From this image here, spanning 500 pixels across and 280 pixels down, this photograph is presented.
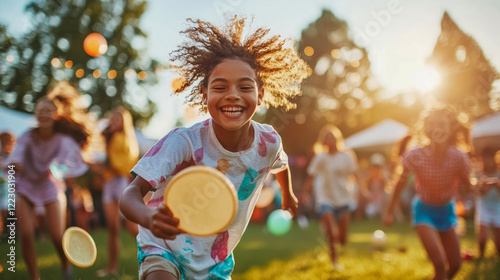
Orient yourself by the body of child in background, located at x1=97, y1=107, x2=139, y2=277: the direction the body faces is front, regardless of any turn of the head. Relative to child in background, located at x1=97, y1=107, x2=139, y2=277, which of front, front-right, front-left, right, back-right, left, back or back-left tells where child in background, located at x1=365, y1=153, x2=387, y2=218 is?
back

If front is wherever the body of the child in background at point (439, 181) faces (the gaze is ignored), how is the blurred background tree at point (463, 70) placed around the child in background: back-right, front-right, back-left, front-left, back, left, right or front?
back

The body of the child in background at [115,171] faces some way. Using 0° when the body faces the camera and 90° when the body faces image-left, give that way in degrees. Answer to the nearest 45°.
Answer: approximately 45°

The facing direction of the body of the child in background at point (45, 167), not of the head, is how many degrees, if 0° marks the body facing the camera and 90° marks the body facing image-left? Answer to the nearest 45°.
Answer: approximately 0°

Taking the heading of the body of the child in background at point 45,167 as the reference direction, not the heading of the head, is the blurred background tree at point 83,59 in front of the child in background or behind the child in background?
behind

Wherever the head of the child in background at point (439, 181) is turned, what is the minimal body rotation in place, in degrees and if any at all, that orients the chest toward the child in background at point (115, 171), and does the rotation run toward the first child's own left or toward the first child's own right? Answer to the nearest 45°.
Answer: approximately 90° to the first child's own right

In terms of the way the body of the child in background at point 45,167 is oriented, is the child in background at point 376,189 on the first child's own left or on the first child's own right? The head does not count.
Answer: on the first child's own left

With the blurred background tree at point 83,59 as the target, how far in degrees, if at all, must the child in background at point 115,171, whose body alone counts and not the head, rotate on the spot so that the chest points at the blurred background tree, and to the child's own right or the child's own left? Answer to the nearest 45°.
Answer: approximately 135° to the child's own right

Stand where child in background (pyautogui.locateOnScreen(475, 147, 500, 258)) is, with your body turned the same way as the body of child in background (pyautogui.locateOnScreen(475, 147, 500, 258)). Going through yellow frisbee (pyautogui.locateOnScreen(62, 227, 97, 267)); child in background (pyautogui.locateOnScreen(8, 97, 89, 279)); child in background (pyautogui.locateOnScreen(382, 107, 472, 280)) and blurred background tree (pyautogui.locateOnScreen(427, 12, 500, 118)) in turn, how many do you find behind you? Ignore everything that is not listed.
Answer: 1

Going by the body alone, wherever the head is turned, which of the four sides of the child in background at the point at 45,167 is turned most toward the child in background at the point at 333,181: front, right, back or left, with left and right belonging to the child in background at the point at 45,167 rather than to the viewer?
left

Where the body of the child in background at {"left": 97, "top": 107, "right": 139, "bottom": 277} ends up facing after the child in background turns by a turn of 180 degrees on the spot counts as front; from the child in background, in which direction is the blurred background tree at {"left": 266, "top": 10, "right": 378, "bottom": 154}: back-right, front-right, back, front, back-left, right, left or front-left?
front
